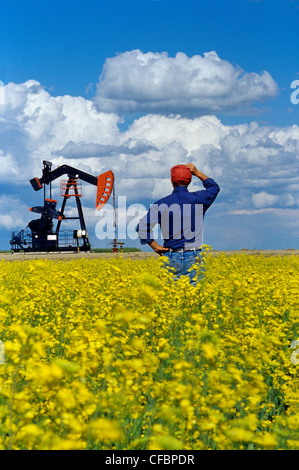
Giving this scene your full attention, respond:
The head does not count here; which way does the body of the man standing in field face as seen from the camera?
away from the camera
